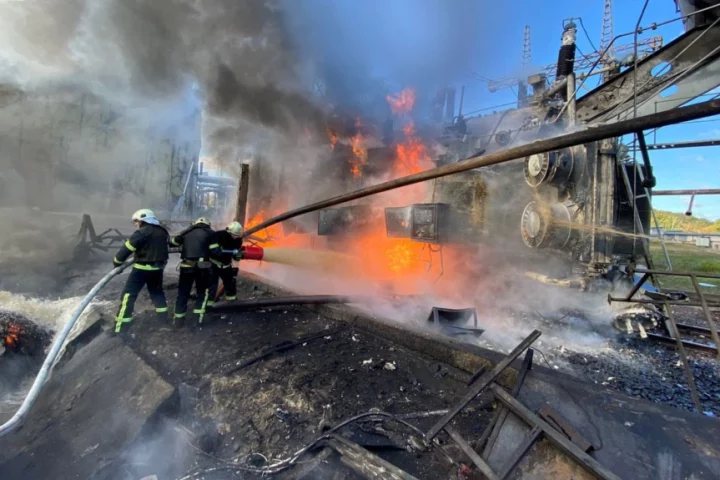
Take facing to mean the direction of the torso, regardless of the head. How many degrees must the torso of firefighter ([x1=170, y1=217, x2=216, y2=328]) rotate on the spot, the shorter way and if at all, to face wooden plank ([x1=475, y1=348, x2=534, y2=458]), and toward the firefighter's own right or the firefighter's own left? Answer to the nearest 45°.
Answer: approximately 135° to the firefighter's own right

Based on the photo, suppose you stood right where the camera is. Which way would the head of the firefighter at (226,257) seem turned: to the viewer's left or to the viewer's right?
to the viewer's right

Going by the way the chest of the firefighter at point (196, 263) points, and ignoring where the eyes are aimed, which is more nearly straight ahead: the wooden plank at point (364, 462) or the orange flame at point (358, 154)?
the orange flame

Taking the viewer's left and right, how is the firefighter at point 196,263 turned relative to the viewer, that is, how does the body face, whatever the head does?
facing away from the viewer

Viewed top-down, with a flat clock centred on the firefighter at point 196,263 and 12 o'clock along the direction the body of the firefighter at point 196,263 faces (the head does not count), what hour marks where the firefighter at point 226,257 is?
the firefighter at point 226,257 is roughly at 1 o'clock from the firefighter at point 196,263.

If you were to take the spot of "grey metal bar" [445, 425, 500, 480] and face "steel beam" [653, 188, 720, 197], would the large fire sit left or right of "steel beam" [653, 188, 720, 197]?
left
